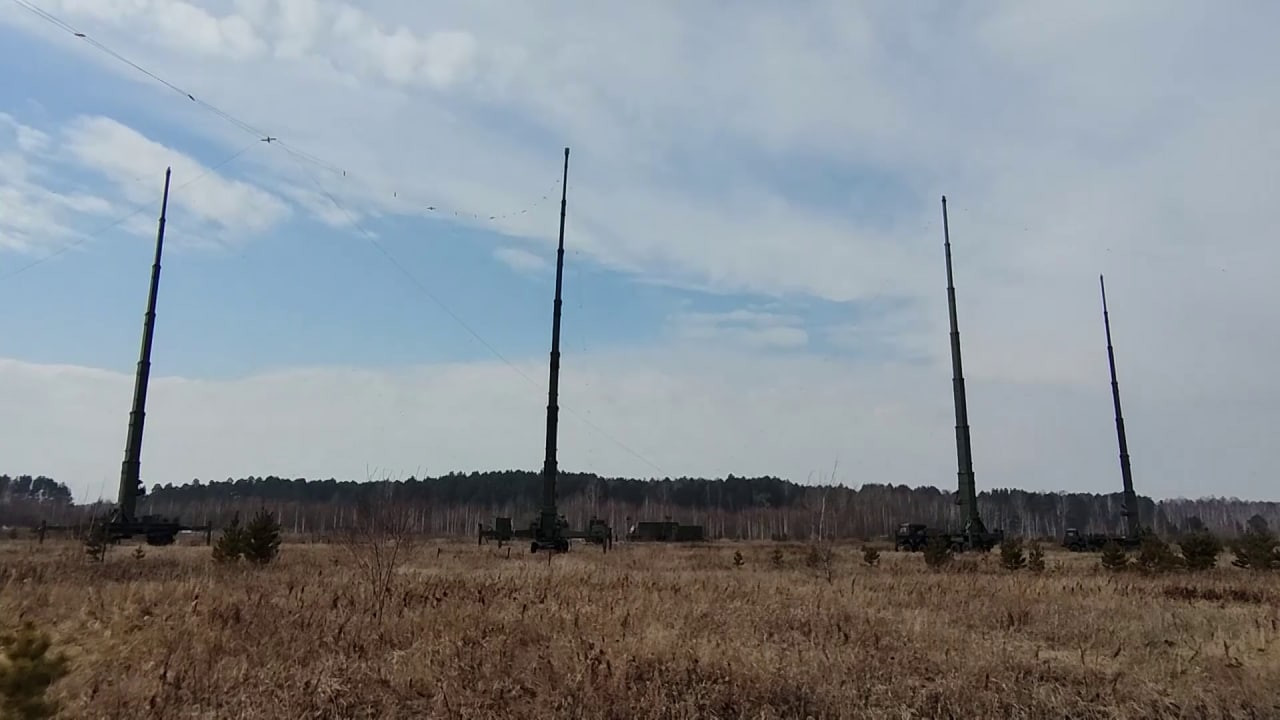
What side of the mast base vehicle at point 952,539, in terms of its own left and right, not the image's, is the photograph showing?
left

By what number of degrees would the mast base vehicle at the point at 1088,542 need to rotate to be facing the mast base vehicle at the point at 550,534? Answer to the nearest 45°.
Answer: approximately 45° to its left

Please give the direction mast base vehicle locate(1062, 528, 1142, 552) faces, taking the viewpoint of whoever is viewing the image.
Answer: facing to the left of the viewer

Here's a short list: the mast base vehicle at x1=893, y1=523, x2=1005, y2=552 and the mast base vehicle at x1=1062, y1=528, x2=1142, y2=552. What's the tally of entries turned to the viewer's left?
2

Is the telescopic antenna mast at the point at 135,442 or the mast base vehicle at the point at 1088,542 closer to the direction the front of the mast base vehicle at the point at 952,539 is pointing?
the telescopic antenna mast

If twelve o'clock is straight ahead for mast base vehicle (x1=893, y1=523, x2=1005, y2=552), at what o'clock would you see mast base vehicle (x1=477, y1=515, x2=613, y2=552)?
mast base vehicle (x1=477, y1=515, x2=613, y2=552) is roughly at 11 o'clock from mast base vehicle (x1=893, y1=523, x2=1005, y2=552).

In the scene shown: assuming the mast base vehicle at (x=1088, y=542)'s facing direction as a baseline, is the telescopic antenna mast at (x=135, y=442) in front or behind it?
in front

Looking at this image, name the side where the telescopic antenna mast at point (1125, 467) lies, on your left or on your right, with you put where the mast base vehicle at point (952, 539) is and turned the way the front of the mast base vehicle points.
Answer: on your right
